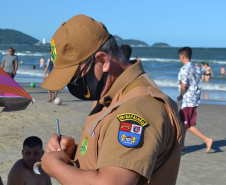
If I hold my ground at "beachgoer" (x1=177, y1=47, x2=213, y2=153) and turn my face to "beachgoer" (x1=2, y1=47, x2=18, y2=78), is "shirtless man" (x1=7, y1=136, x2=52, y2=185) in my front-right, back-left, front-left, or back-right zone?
back-left

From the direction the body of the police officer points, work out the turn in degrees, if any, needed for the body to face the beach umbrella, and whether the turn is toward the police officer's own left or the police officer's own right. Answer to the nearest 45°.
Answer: approximately 45° to the police officer's own right

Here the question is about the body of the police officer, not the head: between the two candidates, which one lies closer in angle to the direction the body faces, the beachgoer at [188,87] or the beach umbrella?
the beach umbrella

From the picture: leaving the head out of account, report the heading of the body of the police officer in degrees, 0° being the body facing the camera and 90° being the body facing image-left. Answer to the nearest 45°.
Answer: approximately 90°
